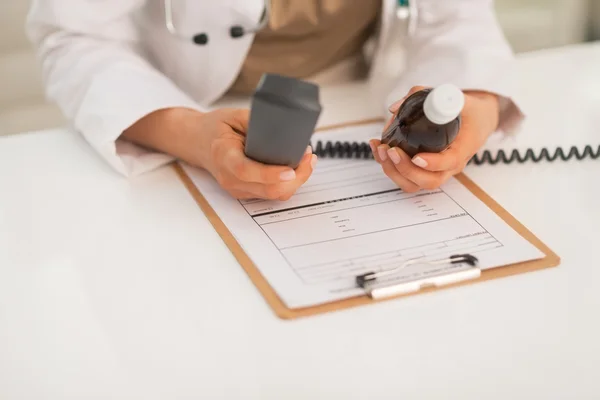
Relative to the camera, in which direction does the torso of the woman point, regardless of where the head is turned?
toward the camera
